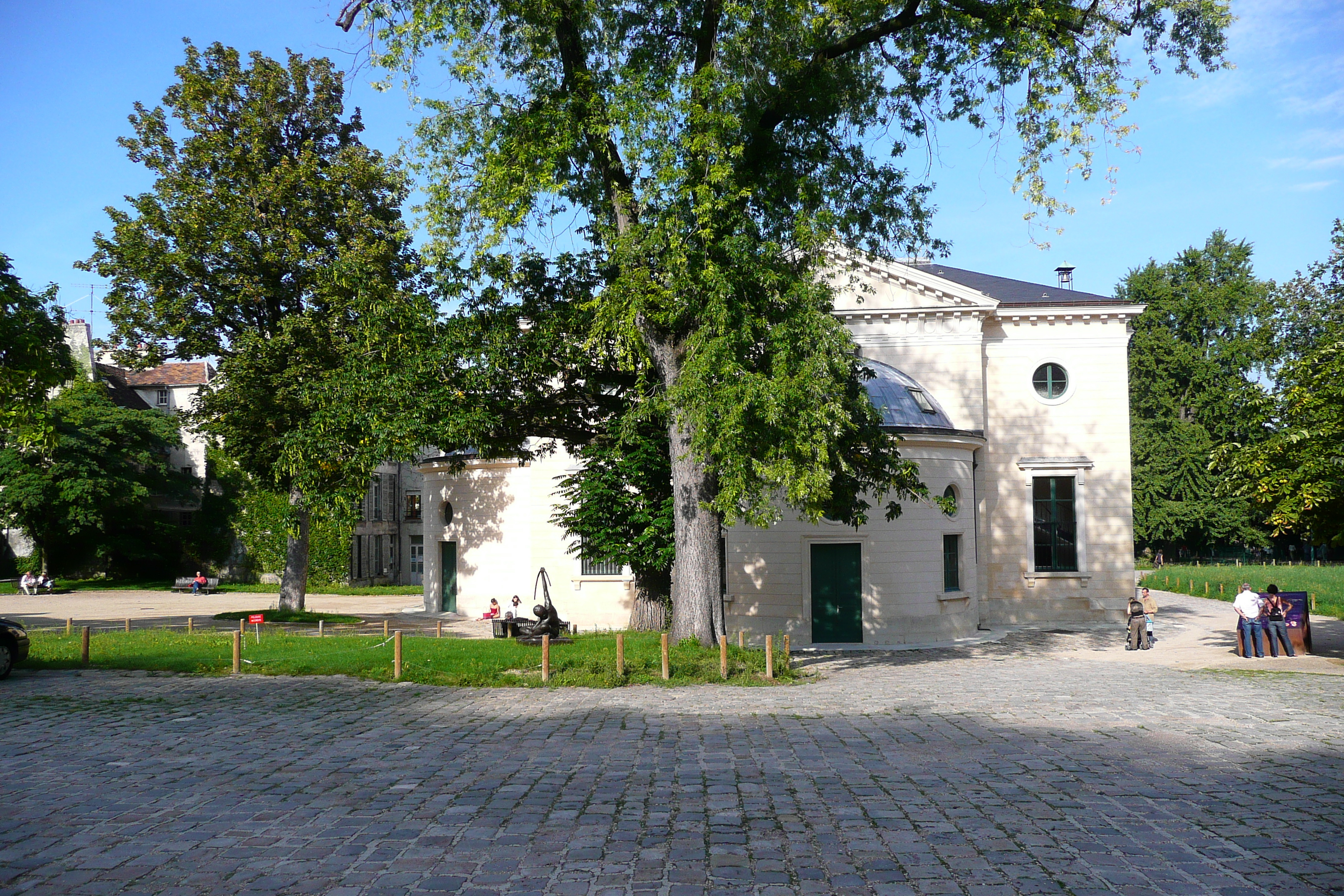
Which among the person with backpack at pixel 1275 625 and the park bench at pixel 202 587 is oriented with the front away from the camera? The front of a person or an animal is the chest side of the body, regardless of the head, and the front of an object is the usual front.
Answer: the person with backpack

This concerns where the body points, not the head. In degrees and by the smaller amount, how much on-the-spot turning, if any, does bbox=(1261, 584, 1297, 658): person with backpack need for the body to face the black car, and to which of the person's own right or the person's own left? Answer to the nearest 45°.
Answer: approximately 135° to the person's own left

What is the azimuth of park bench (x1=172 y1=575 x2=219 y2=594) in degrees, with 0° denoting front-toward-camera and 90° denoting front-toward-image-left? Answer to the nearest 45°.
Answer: approximately 0°

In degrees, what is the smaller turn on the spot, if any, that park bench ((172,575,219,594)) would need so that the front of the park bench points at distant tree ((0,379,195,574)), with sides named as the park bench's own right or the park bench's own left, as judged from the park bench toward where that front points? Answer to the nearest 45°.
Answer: approximately 135° to the park bench's own right

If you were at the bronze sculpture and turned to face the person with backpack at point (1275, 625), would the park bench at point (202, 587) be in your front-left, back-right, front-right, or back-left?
back-left

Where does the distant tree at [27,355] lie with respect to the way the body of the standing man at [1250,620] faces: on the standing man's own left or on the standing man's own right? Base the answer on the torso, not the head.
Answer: on the standing man's own left

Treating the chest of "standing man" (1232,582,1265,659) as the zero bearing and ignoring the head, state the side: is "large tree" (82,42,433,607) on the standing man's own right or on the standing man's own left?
on the standing man's own left

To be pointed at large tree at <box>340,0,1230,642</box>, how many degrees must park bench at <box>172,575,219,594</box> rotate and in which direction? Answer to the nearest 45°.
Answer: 0° — it already faces it

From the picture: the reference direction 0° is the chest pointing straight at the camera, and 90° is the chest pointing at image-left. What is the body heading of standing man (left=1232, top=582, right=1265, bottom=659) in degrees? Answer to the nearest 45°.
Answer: approximately 180°

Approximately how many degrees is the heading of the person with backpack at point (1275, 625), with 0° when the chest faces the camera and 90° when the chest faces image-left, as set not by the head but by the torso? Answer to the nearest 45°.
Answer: approximately 180°
